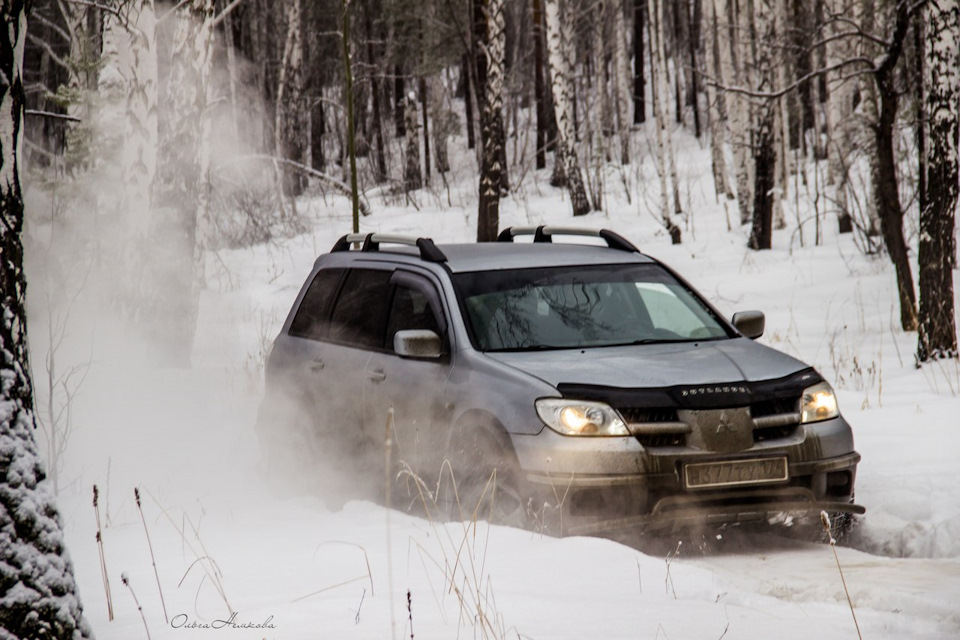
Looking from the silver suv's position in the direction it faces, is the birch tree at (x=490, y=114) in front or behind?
behind

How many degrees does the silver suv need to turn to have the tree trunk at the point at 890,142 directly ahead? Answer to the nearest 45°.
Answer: approximately 90° to its left

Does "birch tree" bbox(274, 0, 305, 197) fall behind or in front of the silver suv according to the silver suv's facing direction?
behind

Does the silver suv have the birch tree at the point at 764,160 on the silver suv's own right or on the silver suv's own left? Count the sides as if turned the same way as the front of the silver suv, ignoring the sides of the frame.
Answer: on the silver suv's own left

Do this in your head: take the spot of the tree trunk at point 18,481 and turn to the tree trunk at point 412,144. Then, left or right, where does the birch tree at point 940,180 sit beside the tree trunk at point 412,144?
right

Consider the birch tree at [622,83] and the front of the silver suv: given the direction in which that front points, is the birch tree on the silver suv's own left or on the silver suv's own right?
on the silver suv's own left

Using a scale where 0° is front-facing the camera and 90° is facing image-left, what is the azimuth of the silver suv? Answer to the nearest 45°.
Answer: approximately 315°

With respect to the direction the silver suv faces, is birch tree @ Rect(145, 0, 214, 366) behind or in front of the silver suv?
behind

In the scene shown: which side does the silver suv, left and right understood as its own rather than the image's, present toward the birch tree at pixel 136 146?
back

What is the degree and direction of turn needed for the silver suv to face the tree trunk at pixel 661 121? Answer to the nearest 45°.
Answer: approximately 135° to its left

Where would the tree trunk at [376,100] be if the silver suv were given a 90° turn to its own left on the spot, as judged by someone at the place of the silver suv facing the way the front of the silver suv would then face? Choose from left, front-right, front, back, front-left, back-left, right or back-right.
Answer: front-left

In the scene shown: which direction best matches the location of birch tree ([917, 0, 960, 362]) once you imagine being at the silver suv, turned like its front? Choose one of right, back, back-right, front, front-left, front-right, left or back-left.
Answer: left

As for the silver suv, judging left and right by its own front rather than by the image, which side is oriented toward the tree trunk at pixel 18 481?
right

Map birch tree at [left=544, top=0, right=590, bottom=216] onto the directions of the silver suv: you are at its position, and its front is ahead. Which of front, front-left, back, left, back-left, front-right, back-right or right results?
back-left

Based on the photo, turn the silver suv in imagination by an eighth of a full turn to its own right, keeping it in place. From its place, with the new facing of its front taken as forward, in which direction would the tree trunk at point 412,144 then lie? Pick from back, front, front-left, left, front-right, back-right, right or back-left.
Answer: back

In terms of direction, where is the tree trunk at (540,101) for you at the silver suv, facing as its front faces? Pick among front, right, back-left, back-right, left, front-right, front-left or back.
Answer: back-left
